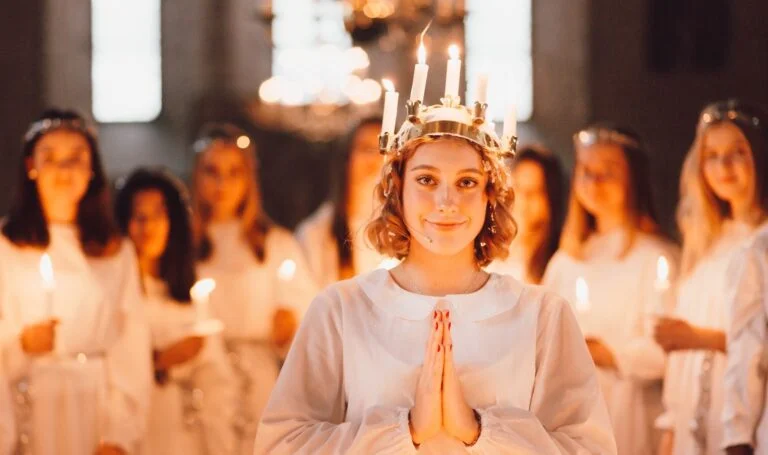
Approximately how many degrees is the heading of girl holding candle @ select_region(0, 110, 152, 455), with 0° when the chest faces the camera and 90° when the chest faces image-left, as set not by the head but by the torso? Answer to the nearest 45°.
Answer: approximately 0°

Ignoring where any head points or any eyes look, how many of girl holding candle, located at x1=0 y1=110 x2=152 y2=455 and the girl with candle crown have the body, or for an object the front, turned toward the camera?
2

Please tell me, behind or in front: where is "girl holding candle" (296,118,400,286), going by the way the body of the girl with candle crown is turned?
behind

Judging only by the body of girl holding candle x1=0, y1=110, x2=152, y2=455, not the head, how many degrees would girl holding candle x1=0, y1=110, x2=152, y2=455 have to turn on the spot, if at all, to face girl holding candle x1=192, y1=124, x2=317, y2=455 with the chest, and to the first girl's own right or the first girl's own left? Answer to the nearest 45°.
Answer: approximately 135° to the first girl's own left

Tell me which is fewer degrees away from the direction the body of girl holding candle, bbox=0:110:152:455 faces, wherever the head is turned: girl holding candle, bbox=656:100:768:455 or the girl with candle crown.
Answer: the girl with candle crown

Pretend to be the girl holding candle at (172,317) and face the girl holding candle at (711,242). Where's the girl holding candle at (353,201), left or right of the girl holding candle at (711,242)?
left

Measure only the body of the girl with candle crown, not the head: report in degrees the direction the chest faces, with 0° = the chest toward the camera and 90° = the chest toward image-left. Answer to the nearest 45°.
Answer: approximately 0°

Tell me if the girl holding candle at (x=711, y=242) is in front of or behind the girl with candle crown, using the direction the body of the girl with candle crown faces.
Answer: behind
